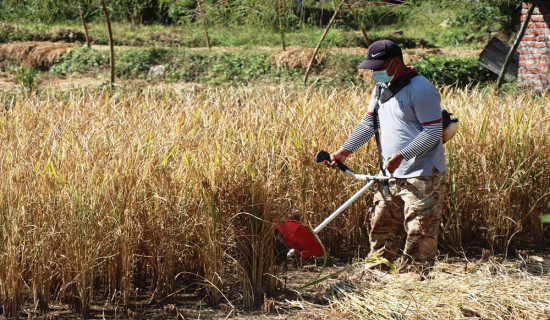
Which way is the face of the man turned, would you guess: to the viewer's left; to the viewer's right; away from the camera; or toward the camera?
to the viewer's left

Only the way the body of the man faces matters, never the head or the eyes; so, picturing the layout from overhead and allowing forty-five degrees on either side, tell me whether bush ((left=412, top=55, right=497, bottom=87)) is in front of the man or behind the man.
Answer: behind
